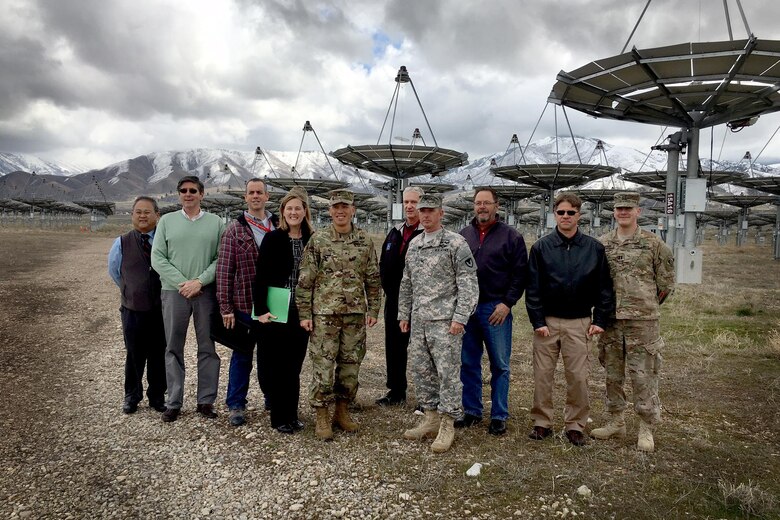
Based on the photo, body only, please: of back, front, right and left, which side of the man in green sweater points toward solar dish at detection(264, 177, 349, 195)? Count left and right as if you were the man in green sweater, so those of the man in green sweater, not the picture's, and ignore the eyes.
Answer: back

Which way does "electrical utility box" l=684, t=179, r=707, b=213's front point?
toward the camera

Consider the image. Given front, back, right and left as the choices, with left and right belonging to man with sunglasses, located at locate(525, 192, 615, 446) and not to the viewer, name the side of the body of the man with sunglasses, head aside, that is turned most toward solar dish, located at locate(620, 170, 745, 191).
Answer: back

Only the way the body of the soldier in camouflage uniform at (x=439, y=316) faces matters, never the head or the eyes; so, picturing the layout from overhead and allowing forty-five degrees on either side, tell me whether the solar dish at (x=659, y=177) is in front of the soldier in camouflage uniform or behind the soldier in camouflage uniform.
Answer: behind

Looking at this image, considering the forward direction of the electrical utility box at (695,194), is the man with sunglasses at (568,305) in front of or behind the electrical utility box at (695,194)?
in front

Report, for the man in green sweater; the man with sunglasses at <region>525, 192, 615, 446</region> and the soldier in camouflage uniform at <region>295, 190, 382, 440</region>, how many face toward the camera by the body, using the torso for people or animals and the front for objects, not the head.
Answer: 3

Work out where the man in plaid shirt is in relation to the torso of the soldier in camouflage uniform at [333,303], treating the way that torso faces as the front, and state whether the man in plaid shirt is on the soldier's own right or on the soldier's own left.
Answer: on the soldier's own right

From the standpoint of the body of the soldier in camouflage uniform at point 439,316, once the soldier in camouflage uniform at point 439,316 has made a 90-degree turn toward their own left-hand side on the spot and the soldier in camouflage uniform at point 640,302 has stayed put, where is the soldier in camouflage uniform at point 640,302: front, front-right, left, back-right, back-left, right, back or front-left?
front-left

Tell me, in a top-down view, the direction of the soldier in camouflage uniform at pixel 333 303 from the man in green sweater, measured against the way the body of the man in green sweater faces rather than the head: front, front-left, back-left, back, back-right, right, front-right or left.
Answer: front-left

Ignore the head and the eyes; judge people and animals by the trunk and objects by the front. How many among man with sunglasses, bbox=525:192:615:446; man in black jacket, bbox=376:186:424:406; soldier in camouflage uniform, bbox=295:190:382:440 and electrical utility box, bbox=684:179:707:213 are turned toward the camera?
4

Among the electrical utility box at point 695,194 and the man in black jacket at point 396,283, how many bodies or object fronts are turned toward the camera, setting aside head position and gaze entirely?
2

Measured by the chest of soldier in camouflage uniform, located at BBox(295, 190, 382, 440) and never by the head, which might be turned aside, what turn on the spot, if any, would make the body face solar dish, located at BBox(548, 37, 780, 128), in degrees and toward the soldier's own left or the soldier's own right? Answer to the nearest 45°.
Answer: approximately 135° to the soldier's own left

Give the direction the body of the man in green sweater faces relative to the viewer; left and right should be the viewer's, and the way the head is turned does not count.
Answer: facing the viewer
